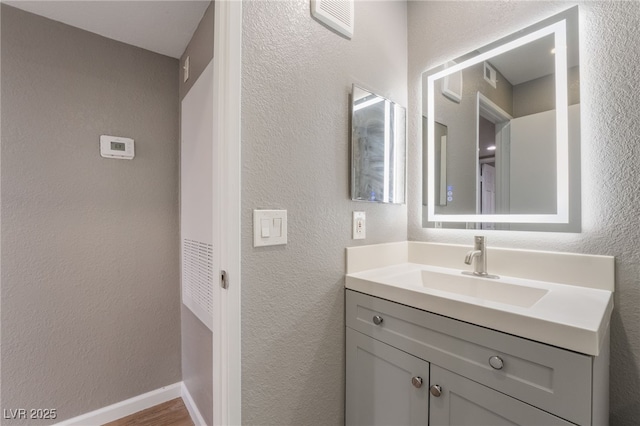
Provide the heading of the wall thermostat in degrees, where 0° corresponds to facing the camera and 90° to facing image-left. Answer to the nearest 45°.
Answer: approximately 0°

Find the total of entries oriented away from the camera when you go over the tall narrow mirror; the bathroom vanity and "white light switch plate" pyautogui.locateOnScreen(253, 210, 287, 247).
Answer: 0

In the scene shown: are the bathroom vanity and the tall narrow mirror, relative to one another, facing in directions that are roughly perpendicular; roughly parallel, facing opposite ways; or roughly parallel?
roughly perpendicular

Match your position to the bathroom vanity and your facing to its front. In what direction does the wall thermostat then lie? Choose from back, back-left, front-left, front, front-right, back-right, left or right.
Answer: front-right

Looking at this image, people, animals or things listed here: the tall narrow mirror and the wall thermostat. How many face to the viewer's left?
0

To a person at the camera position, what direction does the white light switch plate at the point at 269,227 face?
facing the viewer and to the right of the viewer

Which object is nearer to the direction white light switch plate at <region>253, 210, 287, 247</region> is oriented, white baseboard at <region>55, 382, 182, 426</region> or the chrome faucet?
the chrome faucet

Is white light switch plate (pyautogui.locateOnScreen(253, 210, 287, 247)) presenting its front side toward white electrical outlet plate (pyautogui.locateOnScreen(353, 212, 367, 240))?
no

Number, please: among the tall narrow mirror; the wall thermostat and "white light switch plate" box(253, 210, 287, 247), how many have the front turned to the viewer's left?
0

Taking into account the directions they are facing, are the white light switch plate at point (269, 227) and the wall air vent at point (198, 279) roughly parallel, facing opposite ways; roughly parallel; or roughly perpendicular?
roughly perpendicular

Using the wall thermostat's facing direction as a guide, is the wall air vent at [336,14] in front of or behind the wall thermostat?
in front

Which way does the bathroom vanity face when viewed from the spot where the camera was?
facing the viewer and to the left of the viewer
